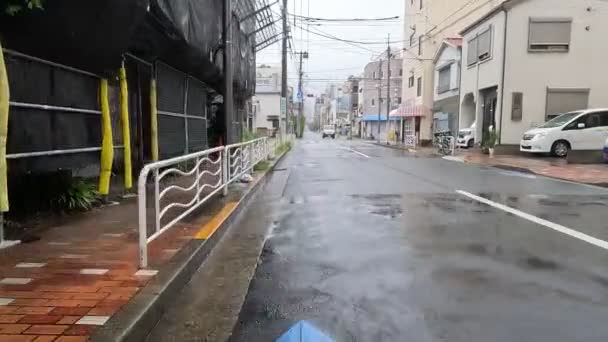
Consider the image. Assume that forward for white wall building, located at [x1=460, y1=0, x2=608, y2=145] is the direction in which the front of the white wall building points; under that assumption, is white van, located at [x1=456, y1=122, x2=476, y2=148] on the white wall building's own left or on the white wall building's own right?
on the white wall building's own right

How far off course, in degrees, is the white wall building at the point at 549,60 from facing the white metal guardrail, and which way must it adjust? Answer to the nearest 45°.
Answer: approximately 45° to its left

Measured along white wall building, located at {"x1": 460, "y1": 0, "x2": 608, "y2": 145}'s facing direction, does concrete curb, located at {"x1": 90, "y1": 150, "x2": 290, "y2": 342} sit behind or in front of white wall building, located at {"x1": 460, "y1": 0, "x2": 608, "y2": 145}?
in front

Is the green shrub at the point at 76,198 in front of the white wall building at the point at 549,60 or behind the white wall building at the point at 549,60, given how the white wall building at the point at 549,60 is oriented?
in front

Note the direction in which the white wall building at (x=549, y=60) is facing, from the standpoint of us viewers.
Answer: facing the viewer and to the left of the viewer

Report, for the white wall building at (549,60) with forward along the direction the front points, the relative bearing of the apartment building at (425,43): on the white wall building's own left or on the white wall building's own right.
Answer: on the white wall building's own right

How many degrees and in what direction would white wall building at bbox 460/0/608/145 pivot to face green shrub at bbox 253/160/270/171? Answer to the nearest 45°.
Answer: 0° — it already faces it

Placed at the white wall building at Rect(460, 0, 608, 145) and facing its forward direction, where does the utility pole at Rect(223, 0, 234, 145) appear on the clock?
The utility pole is roughly at 11 o'clock from the white wall building.

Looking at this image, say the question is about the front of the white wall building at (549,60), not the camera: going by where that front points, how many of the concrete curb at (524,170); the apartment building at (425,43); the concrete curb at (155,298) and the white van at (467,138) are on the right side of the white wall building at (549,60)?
2

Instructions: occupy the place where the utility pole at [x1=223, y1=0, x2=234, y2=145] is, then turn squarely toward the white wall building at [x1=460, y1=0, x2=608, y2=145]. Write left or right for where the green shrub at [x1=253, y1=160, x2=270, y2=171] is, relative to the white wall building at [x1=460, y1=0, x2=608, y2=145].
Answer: left

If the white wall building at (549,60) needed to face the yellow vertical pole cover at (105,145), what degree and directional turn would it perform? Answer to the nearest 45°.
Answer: approximately 45° to its left

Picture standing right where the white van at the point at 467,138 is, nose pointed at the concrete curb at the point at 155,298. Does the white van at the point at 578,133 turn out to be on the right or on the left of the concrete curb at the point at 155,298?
left
